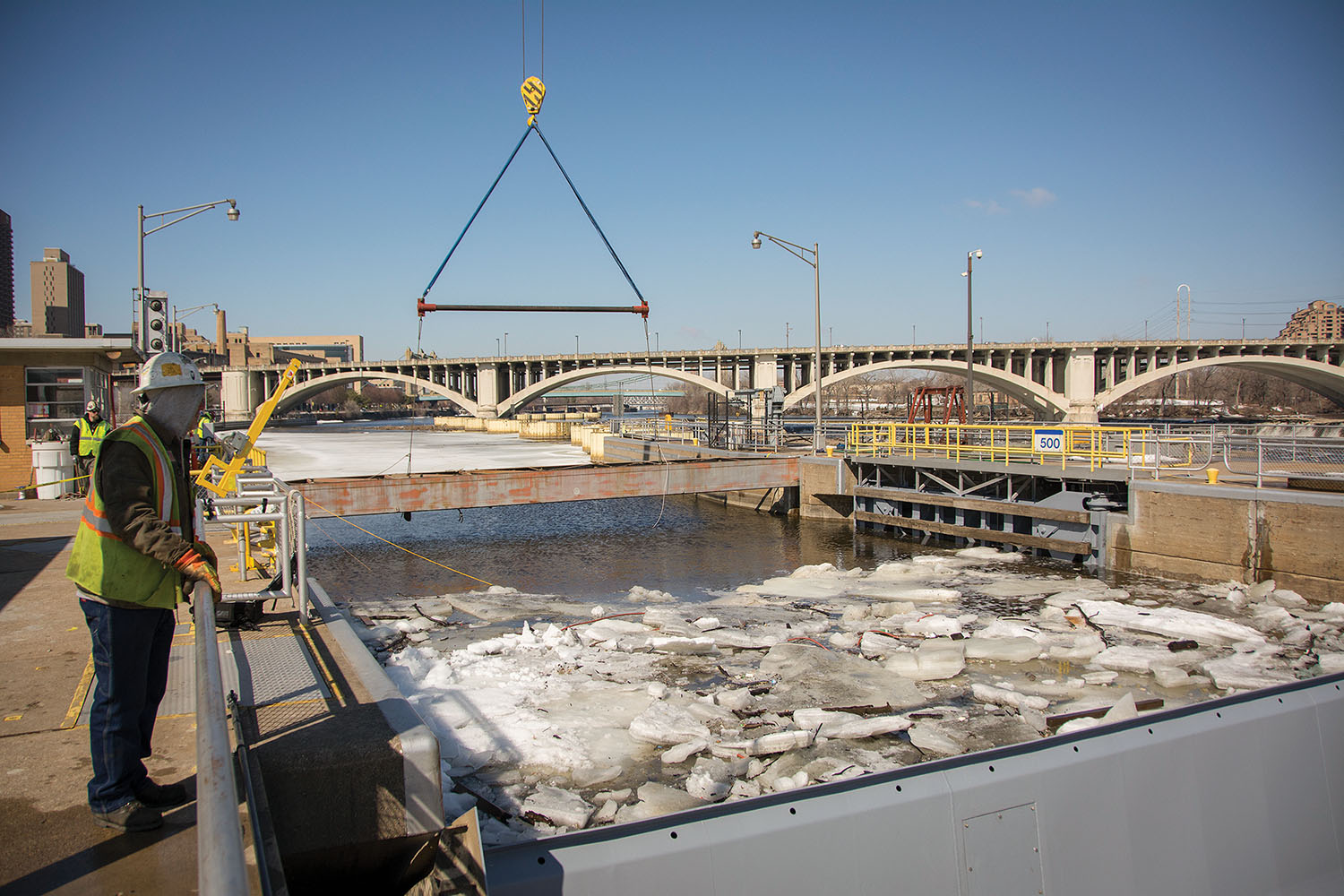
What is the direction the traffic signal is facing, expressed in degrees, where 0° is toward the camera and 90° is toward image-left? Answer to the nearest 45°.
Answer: approximately 0°

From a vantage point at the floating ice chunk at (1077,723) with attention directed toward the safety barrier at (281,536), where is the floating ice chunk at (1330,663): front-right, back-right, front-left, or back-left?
back-right

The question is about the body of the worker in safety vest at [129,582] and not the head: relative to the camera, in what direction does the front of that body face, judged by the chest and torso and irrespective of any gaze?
to the viewer's right

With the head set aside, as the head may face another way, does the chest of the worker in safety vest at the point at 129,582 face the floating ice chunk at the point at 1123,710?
yes

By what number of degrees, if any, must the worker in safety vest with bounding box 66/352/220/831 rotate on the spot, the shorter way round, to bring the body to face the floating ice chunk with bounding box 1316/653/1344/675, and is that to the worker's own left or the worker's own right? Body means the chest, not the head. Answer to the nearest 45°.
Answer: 0° — they already face it

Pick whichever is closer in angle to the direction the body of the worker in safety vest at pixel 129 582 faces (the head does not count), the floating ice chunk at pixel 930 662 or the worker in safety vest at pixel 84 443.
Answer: the floating ice chunk

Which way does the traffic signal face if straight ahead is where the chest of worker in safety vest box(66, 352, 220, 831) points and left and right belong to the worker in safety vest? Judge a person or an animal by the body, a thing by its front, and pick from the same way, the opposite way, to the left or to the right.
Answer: to the right

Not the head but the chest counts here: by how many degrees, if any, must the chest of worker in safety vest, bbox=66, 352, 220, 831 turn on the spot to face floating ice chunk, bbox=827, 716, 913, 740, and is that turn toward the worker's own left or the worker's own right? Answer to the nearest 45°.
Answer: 0° — they already face it

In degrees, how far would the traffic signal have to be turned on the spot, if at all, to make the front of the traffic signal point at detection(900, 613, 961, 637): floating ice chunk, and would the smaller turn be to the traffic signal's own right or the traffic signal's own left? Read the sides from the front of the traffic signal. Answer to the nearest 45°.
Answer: approximately 45° to the traffic signal's own left

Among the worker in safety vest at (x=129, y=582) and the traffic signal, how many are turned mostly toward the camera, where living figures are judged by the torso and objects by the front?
1
